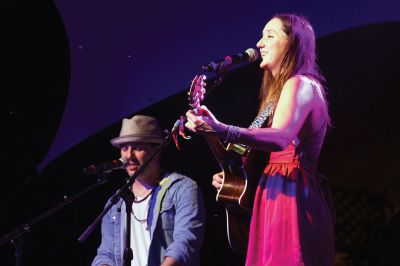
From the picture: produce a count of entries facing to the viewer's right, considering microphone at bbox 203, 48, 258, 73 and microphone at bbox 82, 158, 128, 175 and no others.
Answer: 2

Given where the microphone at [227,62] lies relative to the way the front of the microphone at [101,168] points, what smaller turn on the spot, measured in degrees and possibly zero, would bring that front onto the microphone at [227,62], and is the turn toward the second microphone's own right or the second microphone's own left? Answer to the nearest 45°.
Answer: approximately 45° to the second microphone's own right

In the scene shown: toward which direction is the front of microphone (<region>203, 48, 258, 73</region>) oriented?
to the viewer's right

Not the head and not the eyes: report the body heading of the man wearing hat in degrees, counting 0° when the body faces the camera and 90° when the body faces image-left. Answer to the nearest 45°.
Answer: approximately 45°

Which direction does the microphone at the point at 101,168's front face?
to the viewer's right

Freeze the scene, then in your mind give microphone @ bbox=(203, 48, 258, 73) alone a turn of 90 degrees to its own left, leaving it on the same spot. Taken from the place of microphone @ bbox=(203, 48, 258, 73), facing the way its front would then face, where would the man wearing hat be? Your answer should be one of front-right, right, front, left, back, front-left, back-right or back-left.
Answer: front-left

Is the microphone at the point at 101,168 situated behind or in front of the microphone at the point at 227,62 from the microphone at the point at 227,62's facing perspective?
behind

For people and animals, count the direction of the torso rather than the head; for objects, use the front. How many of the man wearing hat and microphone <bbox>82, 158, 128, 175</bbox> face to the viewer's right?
1
